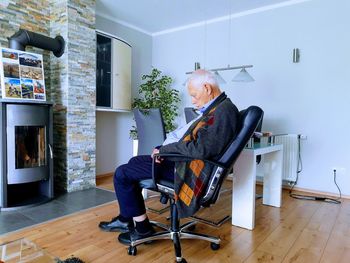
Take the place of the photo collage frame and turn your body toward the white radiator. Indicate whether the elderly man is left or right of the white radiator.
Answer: right

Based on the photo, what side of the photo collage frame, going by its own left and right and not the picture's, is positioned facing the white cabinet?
left

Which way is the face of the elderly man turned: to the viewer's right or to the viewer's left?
to the viewer's left

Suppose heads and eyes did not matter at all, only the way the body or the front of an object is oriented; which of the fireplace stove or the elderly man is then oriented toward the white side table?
the fireplace stove

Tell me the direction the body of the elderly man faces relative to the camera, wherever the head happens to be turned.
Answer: to the viewer's left

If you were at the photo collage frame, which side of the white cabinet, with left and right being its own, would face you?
right

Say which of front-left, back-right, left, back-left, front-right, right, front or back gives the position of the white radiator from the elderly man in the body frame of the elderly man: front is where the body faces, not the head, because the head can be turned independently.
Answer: back-right

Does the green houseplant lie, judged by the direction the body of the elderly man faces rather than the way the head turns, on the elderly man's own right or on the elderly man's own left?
on the elderly man's own right

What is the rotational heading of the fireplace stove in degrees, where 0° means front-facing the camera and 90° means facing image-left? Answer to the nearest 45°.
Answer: approximately 315°
